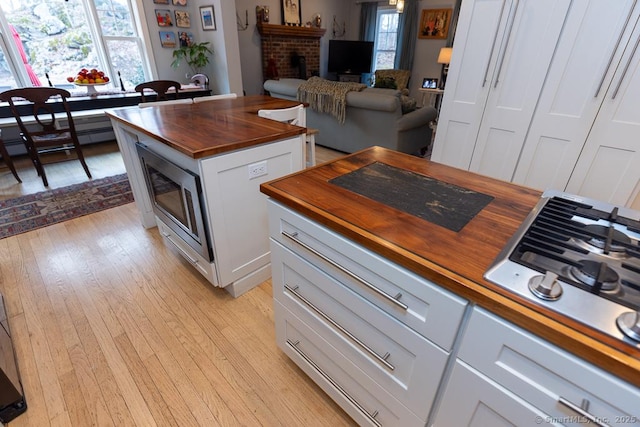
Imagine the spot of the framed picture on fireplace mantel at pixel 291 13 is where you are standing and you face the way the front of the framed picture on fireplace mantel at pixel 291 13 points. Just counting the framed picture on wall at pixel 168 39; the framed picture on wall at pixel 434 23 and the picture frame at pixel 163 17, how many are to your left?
1

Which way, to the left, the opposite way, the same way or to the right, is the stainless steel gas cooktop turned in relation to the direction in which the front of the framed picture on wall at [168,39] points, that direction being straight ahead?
to the right

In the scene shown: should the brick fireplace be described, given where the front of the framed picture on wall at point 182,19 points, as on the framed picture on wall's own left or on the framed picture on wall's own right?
on the framed picture on wall's own left

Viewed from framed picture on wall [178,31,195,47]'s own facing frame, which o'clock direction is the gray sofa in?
The gray sofa is roughly at 11 o'clock from the framed picture on wall.

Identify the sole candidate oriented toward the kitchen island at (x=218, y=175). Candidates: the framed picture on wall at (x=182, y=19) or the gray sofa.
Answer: the framed picture on wall

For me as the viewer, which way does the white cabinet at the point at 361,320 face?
facing the viewer and to the left of the viewer

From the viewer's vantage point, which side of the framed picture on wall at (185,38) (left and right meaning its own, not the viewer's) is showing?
front

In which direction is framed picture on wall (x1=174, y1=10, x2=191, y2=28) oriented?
toward the camera

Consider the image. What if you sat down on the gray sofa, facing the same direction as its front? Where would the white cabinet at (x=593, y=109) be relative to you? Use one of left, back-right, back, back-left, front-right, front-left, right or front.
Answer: right

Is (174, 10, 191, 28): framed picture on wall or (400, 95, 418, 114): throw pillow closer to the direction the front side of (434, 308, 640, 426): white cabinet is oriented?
the framed picture on wall

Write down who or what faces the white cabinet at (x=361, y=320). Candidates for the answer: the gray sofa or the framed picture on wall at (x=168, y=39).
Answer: the framed picture on wall

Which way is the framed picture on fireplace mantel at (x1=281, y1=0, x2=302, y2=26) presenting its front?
toward the camera
